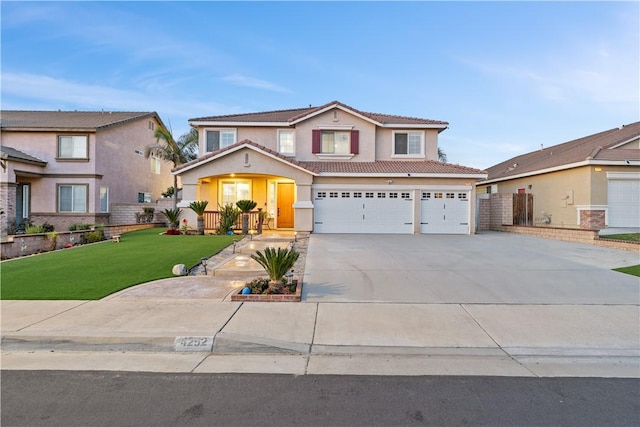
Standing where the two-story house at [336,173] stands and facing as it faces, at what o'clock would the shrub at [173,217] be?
The shrub is roughly at 3 o'clock from the two-story house.

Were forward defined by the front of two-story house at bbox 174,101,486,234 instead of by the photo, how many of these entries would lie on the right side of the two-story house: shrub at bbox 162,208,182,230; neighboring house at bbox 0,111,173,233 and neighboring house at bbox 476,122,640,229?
2

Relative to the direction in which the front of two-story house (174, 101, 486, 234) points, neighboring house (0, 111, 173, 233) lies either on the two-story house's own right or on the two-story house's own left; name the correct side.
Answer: on the two-story house's own right

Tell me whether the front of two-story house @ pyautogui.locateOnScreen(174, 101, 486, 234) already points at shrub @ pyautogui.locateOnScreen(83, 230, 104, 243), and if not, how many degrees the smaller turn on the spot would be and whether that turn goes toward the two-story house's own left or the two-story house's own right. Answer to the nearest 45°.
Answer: approximately 90° to the two-story house's own right

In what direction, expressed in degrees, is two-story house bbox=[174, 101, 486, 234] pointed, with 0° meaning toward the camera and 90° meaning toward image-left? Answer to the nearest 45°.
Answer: approximately 0°

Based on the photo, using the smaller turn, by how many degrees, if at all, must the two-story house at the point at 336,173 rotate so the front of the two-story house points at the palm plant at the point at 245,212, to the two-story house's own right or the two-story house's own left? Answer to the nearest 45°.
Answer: approximately 45° to the two-story house's own right

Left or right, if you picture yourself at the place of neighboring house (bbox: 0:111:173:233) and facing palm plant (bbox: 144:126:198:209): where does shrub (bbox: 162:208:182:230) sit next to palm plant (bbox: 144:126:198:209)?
right
